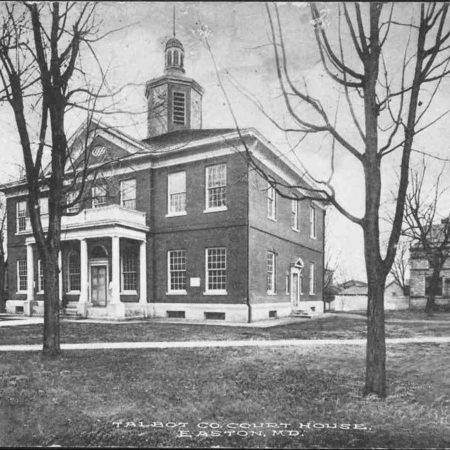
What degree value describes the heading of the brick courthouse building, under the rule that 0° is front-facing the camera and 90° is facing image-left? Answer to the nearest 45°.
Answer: approximately 45°
